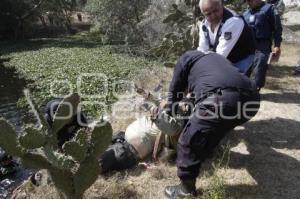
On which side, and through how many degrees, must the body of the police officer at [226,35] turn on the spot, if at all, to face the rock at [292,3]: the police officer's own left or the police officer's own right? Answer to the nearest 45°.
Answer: approximately 135° to the police officer's own right

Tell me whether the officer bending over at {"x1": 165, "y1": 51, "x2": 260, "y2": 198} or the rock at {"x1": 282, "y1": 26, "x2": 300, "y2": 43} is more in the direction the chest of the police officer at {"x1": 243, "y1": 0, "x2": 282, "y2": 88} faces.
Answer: the officer bending over

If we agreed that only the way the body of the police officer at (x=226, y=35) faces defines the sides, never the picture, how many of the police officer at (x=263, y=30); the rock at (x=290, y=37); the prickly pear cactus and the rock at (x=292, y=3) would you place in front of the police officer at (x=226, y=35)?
1

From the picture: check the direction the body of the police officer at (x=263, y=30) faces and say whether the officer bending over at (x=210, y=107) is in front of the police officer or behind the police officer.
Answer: in front

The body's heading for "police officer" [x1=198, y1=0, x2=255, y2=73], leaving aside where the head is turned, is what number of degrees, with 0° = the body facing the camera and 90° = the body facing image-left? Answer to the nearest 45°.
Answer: approximately 45°

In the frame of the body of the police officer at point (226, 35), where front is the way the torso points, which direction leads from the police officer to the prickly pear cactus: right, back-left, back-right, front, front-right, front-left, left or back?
front

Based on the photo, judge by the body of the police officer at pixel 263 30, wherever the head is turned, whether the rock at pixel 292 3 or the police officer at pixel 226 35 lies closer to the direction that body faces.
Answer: the police officer

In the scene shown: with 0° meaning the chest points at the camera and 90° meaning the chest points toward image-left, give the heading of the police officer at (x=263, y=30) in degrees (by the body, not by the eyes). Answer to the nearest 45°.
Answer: approximately 45°

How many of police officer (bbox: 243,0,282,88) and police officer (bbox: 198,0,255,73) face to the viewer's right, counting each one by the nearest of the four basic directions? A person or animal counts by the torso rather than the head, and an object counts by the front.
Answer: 0
